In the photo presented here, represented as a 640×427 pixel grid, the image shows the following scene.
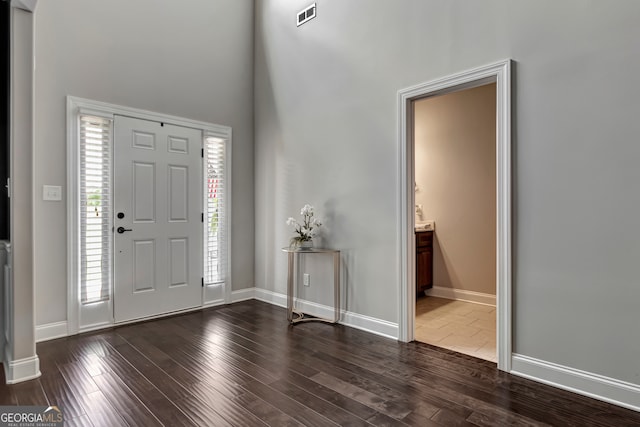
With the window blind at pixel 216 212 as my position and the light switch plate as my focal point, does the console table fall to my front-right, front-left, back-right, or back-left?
back-left

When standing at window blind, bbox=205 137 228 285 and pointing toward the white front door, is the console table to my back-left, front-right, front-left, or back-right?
back-left

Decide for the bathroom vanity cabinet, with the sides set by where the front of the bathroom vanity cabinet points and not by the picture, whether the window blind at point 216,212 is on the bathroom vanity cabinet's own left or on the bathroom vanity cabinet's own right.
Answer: on the bathroom vanity cabinet's own right

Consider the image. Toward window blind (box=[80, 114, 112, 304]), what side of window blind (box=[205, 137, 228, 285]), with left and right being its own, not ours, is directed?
right

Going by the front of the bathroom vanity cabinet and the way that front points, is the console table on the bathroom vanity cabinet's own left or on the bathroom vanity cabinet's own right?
on the bathroom vanity cabinet's own right

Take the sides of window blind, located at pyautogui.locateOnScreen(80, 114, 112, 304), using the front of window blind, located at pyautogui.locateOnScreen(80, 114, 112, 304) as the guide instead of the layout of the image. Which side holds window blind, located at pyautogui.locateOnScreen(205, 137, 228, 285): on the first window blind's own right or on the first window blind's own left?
on the first window blind's own left

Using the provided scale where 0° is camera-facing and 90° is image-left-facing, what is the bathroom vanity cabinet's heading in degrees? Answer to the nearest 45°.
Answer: approximately 315°
